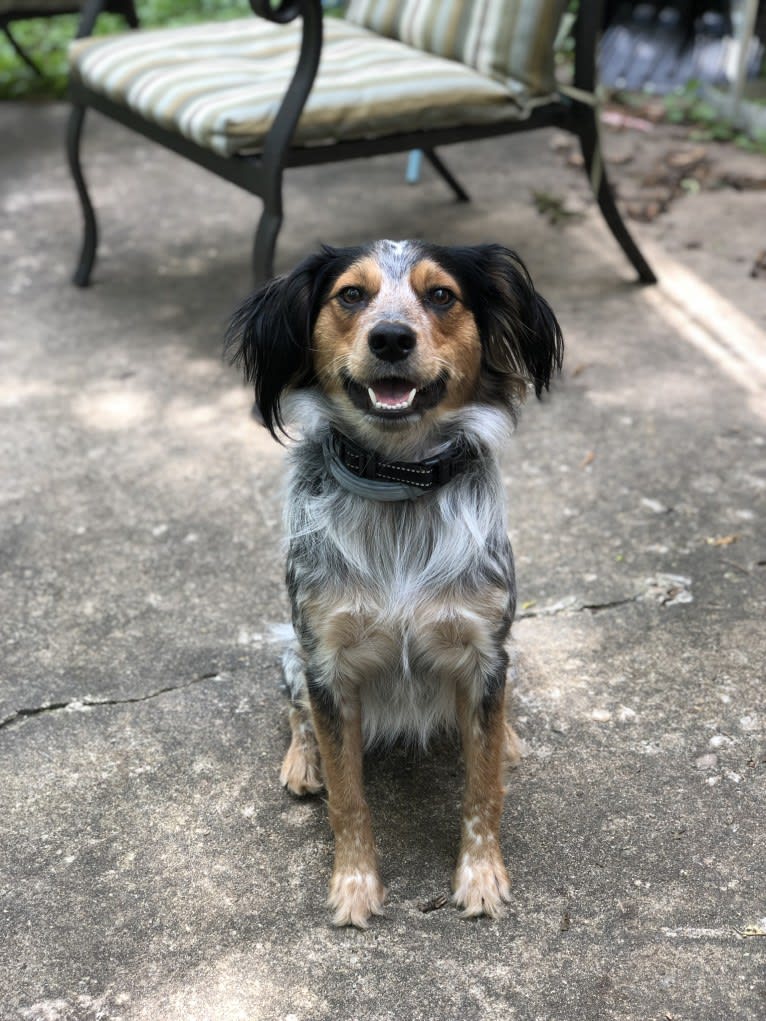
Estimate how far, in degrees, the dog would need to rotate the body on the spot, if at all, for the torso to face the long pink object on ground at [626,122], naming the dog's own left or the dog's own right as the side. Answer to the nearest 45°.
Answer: approximately 180°

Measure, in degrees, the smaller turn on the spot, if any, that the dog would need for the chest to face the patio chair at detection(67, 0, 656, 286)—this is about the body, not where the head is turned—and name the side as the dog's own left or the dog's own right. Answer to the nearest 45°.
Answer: approximately 180°

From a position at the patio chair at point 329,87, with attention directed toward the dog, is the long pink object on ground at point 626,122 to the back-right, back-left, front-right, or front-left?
back-left

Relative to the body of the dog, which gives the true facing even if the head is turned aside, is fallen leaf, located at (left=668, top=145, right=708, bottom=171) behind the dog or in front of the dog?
behind

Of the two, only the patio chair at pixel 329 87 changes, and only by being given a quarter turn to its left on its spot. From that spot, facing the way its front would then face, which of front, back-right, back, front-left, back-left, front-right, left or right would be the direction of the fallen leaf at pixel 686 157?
left

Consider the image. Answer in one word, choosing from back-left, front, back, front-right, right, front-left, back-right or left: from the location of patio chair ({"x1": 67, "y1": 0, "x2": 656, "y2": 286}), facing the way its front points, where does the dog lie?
front-left

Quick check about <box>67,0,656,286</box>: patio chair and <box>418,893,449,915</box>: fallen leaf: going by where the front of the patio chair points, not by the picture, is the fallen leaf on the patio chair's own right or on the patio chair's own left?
on the patio chair's own left

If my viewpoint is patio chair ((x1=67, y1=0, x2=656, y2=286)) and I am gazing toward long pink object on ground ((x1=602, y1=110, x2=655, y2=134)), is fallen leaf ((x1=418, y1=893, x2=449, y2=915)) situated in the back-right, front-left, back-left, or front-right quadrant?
back-right

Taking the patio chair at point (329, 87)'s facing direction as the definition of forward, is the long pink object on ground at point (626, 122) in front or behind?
behind

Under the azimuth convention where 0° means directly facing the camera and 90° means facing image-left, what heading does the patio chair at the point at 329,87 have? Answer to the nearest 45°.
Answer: approximately 45°

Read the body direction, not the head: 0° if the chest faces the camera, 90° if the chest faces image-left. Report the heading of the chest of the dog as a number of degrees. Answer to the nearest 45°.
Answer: approximately 0°

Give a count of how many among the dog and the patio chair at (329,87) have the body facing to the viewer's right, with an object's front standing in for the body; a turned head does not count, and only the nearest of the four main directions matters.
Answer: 0
